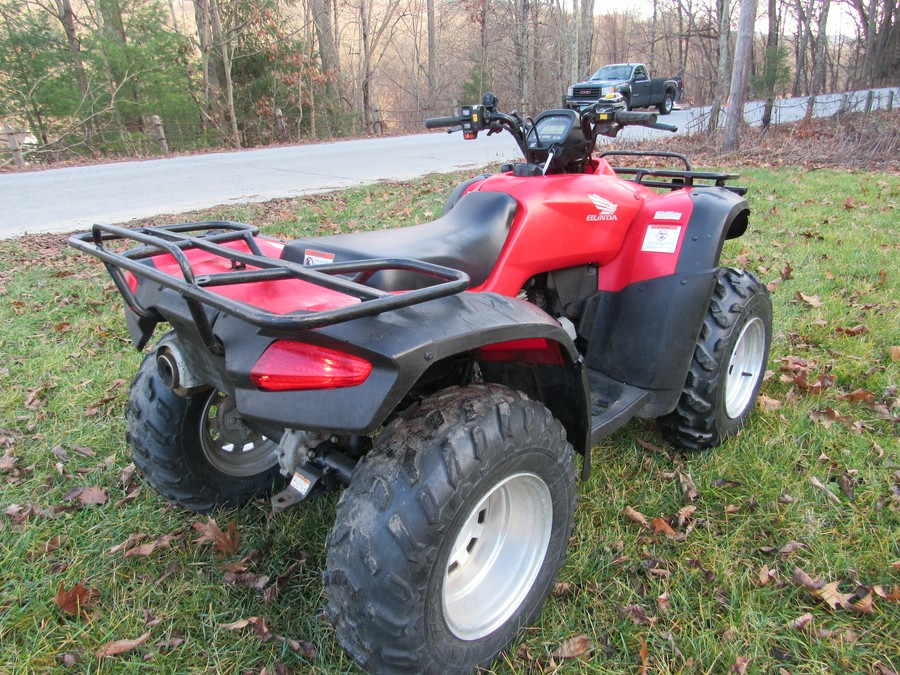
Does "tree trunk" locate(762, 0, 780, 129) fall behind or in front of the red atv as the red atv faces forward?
in front

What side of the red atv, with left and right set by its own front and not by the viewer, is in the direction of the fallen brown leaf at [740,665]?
right

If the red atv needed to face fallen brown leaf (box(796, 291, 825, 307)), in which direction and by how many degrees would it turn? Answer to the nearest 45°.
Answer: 0° — it already faces it

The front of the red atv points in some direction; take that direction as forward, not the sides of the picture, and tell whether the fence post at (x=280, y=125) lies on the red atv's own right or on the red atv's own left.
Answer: on the red atv's own left

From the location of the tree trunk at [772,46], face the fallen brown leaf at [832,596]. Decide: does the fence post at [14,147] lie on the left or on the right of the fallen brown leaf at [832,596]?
right

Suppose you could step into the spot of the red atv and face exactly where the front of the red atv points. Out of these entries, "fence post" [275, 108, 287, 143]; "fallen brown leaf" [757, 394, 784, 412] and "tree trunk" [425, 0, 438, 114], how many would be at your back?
0

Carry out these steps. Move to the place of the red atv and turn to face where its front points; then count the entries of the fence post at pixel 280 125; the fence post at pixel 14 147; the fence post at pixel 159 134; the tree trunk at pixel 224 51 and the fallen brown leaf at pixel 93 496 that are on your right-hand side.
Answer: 0

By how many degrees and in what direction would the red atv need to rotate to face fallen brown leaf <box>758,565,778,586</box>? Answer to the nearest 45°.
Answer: approximately 45° to its right

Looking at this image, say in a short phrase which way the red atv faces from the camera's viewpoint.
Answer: facing away from the viewer and to the right of the viewer

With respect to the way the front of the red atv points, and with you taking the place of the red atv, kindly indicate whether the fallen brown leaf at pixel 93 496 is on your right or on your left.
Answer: on your left

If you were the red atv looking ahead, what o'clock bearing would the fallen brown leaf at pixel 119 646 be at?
The fallen brown leaf is roughly at 7 o'clock from the red atv.

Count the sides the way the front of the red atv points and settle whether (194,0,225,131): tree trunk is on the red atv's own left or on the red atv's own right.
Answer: on the red atv's own left

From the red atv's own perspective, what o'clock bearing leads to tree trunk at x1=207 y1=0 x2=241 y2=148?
The tree trunk is roughly at 10 o'clock from the red atv.
